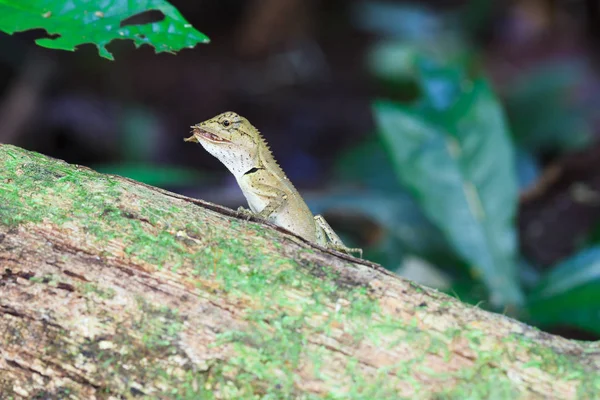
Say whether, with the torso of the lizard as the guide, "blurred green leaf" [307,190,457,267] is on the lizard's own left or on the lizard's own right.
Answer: on the lizard's own right

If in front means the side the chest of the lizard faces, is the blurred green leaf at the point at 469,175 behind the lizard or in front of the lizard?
behind

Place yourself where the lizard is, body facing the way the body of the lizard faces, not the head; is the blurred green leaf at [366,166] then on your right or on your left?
on your right

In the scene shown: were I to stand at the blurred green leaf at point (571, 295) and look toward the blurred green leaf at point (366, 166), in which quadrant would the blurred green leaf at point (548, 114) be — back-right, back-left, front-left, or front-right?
front-right

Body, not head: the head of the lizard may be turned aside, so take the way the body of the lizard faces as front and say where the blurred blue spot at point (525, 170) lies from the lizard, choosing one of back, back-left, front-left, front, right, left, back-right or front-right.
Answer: back-right

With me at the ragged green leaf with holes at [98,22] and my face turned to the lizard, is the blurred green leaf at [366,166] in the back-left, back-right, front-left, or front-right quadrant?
front-left

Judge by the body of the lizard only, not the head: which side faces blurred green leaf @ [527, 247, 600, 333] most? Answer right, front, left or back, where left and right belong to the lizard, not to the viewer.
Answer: back

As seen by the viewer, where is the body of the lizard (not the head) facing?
to the viewer's left

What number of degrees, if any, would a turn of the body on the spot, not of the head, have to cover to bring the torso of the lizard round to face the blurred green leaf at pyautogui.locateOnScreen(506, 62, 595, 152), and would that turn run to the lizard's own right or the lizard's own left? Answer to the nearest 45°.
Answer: approximately 135° to the lizard's own right
